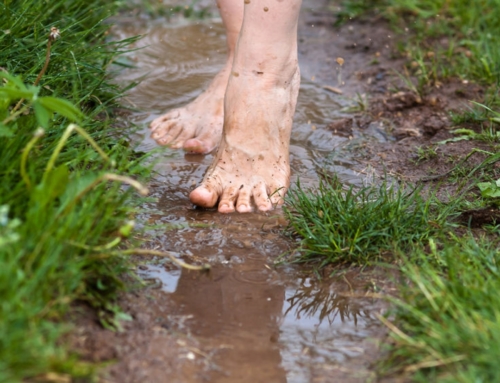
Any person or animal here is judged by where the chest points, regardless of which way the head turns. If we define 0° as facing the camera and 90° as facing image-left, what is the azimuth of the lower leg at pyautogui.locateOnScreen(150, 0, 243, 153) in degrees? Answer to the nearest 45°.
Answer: approximately 45°

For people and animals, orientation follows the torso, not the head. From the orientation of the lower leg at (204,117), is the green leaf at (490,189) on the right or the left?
on its left

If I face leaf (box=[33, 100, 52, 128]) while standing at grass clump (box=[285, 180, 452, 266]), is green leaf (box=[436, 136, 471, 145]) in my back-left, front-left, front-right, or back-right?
back-right

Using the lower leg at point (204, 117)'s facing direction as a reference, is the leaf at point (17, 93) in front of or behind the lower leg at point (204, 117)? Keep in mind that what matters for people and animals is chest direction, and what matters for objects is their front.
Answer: in front

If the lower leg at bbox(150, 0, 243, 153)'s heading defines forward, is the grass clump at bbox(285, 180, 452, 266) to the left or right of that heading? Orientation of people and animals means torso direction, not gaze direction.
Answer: on its left

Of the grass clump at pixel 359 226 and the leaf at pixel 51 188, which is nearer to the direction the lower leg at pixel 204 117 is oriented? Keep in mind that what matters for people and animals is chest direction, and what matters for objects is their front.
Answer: the leaf

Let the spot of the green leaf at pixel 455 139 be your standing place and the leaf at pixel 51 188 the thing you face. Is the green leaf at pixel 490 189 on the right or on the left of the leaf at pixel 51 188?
left

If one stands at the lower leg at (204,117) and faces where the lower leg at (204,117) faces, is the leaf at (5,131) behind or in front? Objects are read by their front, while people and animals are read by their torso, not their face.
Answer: in front

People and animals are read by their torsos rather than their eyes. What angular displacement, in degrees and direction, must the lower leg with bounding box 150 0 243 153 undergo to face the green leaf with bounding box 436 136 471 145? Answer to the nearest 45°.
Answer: approximately 135° to its left
